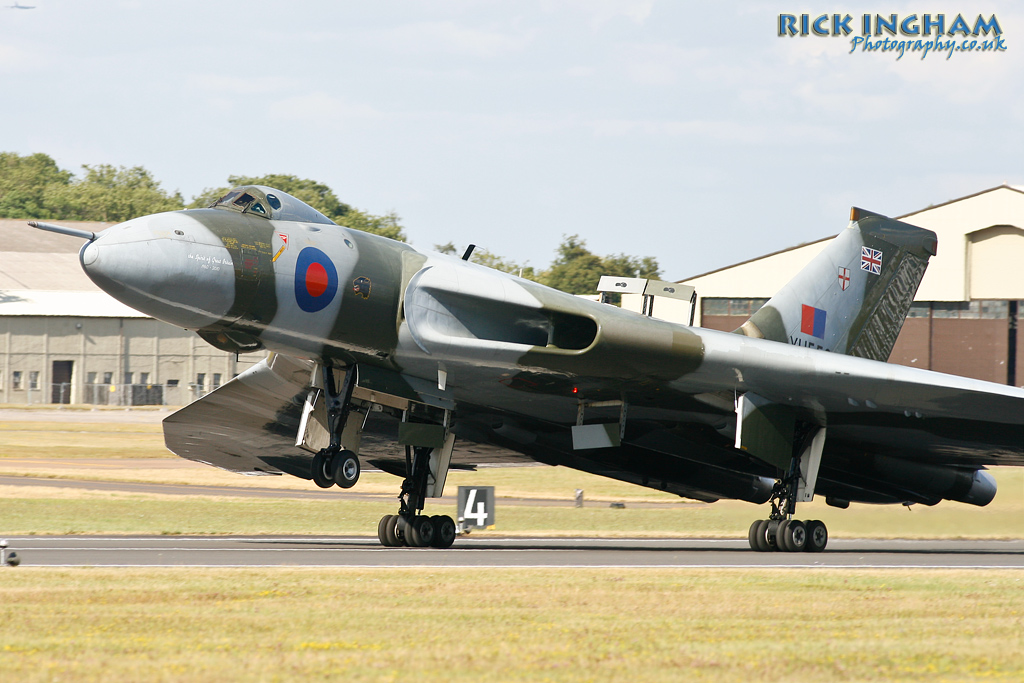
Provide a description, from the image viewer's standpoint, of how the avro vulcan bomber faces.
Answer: facing the viewer and to the left of the viewer
